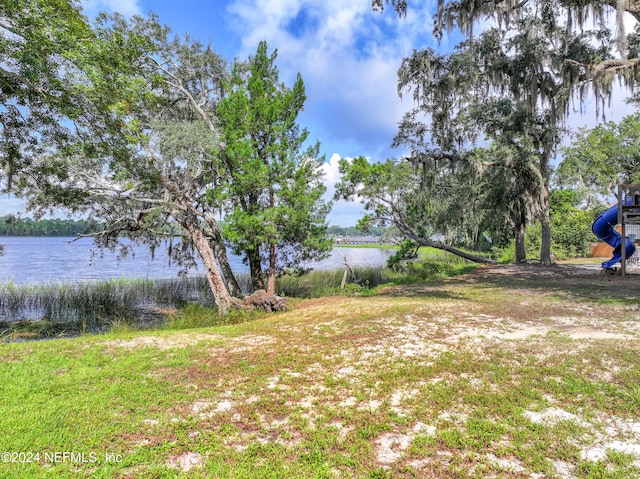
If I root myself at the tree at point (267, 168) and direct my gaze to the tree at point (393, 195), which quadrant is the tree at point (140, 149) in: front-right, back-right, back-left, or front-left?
back-left

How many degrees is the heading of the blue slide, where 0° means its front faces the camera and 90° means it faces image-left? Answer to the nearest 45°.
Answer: approximately 45°

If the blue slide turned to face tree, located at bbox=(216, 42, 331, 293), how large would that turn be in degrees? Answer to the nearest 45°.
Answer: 0° — it already faces it

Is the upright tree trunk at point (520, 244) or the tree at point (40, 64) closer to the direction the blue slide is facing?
the tree

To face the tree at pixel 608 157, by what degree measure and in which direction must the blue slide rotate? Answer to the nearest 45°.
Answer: approximately 135° to its right

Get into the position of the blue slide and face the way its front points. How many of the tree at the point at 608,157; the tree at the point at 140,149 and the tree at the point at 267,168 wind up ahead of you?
2

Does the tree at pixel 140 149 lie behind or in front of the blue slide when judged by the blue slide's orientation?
in front
